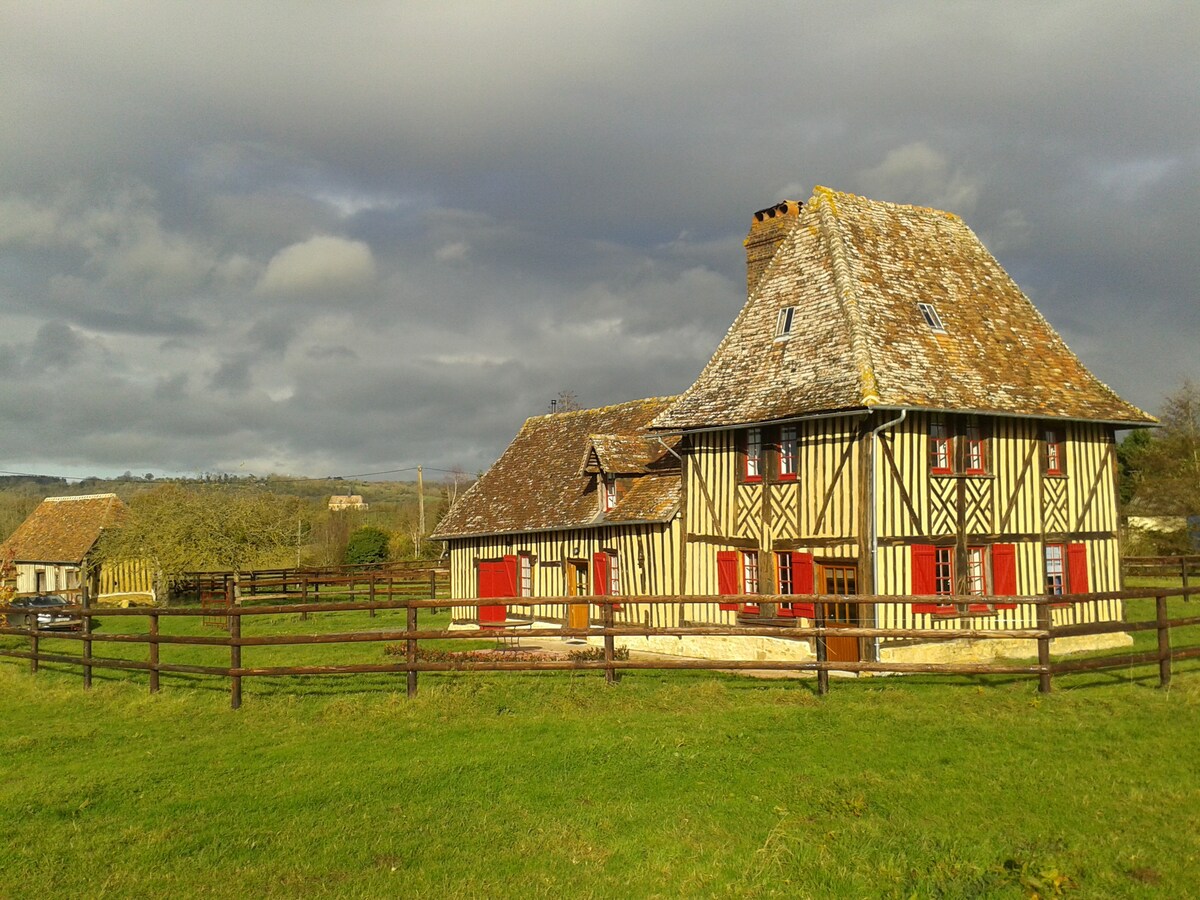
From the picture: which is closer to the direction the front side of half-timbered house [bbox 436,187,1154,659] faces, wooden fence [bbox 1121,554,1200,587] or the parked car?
the parked car

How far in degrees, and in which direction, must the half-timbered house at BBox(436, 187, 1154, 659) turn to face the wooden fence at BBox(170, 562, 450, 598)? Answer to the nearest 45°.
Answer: approximately 90° to its right

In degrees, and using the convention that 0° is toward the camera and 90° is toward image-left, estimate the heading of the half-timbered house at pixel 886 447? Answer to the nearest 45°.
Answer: approximately 45°

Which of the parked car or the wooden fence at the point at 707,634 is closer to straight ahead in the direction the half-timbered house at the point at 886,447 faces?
the wooden fence

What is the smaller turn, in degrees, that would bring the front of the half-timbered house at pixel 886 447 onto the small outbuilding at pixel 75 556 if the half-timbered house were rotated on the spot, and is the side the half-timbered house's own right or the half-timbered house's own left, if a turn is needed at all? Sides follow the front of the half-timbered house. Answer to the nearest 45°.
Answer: approximately 90° to the half-timbered house's own right

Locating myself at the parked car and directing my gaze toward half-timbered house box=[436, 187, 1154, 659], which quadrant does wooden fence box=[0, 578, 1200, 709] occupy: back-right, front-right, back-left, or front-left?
front-right

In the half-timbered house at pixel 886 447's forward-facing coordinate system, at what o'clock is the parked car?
The parked car is roughly at 2 o'clock from the half-timbered house.

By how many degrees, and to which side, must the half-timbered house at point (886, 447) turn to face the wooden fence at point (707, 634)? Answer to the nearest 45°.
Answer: approximately 45° to its left
